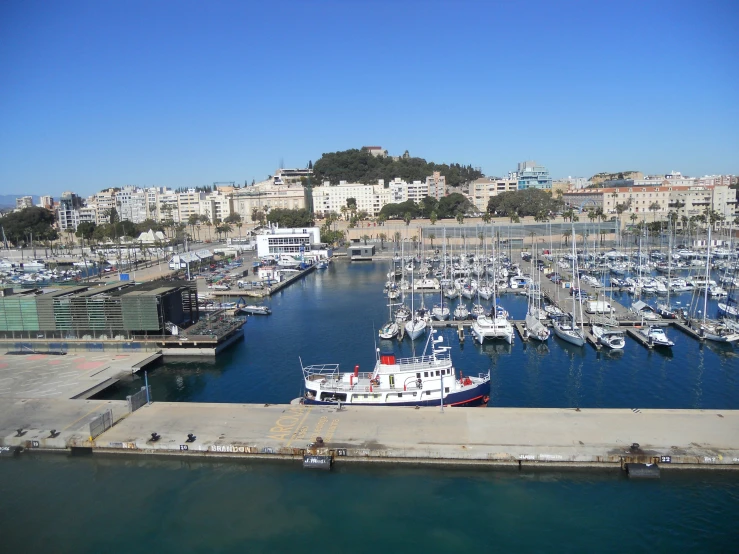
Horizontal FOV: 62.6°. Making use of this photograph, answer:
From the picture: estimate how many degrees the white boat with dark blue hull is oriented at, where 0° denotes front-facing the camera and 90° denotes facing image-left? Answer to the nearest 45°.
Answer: approximately 270°

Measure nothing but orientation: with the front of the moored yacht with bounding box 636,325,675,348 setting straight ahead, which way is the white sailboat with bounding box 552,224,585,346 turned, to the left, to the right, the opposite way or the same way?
the same way

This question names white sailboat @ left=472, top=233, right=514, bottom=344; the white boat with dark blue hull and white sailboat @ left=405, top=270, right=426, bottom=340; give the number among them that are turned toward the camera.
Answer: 2

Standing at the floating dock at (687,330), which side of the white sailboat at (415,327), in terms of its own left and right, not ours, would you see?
left

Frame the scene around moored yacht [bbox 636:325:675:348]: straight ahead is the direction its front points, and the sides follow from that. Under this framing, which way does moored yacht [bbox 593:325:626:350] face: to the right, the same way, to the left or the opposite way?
the same way

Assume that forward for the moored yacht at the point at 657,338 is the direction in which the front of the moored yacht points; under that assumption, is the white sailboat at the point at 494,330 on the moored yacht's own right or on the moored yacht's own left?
on the moored yacht's own right

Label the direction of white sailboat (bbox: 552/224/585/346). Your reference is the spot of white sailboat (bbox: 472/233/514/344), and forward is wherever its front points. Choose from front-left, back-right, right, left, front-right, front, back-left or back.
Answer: left

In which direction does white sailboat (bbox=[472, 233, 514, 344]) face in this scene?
toward the camera

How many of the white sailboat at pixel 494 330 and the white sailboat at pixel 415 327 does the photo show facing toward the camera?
2

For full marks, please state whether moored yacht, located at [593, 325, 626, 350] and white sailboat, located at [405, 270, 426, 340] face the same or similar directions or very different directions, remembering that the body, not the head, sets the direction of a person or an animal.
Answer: same or similar directions

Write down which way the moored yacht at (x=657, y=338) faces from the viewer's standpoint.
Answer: facing the viewer and to the right of the viewer

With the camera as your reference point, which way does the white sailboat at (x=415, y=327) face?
facing the viewer
